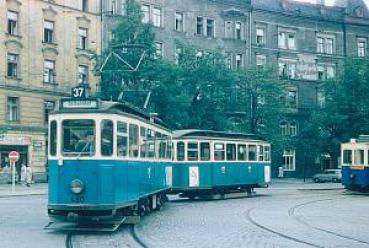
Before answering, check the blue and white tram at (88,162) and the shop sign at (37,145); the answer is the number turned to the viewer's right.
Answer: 0

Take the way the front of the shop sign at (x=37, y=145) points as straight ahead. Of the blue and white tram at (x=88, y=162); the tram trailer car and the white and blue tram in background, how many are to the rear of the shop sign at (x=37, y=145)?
0

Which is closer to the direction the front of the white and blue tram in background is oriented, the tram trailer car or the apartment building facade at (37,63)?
the tram trailer car

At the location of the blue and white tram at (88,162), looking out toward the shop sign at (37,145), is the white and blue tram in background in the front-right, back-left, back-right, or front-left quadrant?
front-right

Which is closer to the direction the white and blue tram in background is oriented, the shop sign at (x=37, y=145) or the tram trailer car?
the tram trailer car

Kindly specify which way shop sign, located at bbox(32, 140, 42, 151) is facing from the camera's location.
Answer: facing the viewer

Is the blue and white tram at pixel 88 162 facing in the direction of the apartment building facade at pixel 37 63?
no

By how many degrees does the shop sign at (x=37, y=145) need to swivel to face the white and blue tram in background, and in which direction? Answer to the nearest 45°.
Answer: approximately 45° to its left

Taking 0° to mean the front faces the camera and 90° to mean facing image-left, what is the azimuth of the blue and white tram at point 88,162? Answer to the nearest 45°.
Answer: approximately 45°

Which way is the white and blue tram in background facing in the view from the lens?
facing the viewer and to the left of the viewer

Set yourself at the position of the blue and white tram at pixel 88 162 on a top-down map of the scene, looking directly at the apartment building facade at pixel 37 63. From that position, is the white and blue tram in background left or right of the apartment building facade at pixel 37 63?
right

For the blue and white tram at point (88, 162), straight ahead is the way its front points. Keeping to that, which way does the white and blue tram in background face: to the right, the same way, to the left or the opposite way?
the same way

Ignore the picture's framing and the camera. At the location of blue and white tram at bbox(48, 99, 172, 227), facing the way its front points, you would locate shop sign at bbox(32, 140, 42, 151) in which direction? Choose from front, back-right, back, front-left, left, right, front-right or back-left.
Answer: back-right

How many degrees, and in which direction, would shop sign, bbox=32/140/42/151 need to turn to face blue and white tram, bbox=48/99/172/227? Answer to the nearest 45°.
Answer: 0° — it already faces it

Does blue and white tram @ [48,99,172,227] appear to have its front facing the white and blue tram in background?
no
